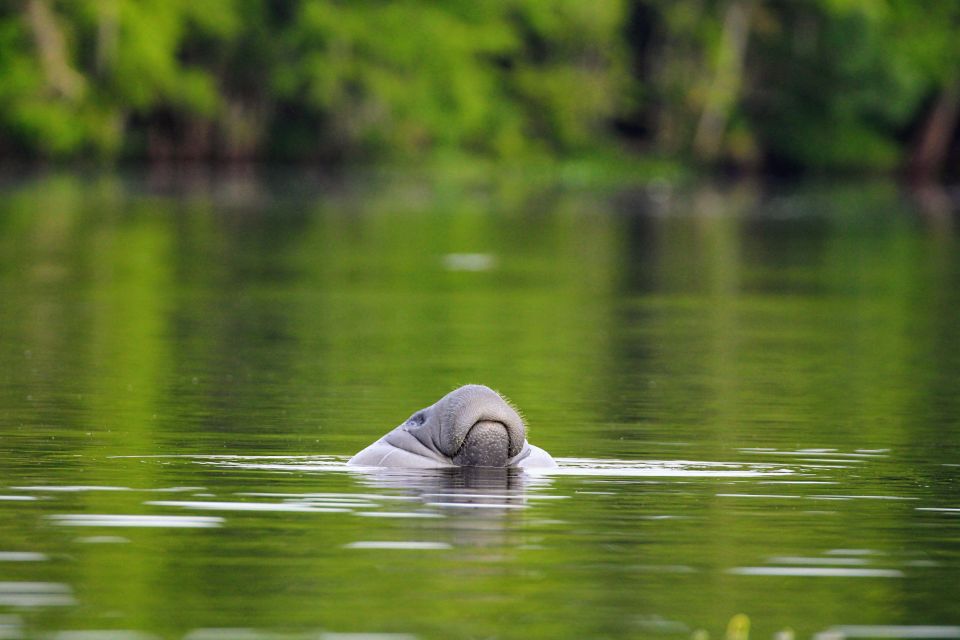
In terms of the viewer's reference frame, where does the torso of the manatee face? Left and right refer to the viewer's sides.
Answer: facing the viewer and to the right of the viewer
